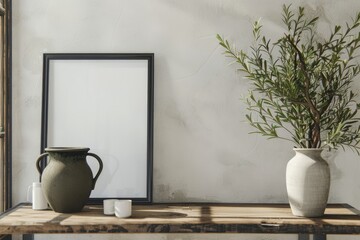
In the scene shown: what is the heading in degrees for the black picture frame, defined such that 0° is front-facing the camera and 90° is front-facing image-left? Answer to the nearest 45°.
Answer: approximately 0°

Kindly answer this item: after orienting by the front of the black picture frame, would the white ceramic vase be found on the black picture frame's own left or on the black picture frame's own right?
on the black picture frame's own left
